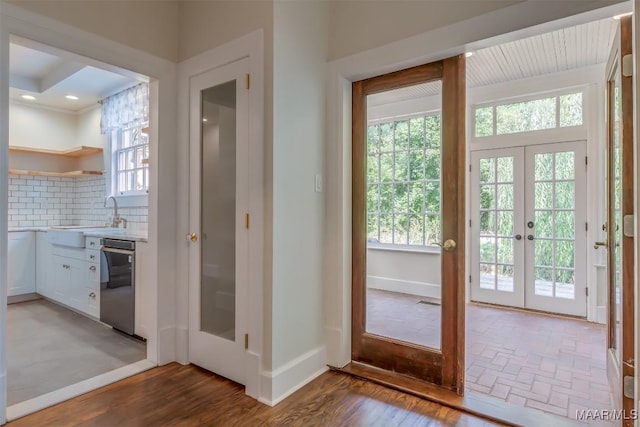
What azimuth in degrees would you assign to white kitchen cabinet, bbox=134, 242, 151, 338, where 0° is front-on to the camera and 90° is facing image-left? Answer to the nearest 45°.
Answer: approximately 45°

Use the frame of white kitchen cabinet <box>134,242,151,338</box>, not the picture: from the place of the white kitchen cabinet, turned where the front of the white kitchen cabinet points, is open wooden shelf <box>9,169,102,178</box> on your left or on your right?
on your right

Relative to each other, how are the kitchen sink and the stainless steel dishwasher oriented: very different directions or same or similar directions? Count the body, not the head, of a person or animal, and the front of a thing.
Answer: same or similar directions

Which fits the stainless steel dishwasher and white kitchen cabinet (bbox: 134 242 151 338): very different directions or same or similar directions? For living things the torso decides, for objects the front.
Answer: same or similar directions

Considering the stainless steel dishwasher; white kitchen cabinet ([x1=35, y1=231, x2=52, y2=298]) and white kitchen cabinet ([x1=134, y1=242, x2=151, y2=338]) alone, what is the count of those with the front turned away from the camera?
0

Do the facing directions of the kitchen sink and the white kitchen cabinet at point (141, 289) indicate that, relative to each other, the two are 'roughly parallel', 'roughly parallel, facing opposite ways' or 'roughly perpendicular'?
roughly parallel

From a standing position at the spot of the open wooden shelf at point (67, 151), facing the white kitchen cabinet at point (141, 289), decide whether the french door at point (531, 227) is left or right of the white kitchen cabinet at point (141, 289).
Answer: left

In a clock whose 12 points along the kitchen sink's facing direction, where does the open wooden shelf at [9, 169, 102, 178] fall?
The open wooden shelf is roughly at 4 o'clock from the kitchen sink.

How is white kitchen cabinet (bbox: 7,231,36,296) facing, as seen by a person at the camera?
facing the viewer and to the right of the viewer

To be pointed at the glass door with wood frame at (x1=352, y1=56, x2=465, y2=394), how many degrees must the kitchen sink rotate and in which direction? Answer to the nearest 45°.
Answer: approximately 90° to its left

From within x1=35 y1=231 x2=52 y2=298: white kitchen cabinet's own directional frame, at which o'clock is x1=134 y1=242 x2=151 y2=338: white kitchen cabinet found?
x1=134 y1=242 x2=151 y2=338: white kitchen cabinet is roughly at 10 o'clock from x1=35 y1=231 x2=52 y2=298: white kitchen cabinet.

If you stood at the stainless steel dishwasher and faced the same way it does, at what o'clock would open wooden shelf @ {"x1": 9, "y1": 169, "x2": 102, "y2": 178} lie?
The open wooden shelf is roughly at 4 o'clock from the stainless steel dishwasher.
